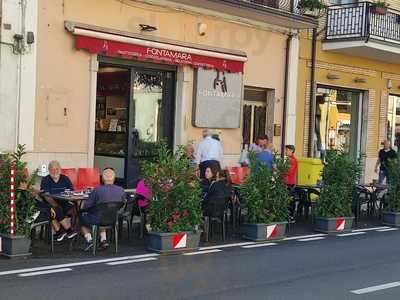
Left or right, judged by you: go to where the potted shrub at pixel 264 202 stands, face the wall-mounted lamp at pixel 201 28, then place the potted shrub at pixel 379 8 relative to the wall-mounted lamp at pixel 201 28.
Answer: right

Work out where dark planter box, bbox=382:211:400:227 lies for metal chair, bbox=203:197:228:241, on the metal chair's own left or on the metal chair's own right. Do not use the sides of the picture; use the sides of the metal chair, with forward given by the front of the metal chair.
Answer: on the metal chair's own right

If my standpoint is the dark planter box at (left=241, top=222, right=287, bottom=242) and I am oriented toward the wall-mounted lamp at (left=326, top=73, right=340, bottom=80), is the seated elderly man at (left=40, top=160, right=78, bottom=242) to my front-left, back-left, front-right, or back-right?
back-left

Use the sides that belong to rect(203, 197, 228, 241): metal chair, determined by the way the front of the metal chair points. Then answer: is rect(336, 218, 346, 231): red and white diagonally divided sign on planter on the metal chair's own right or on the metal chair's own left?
on the metal chair's own right
